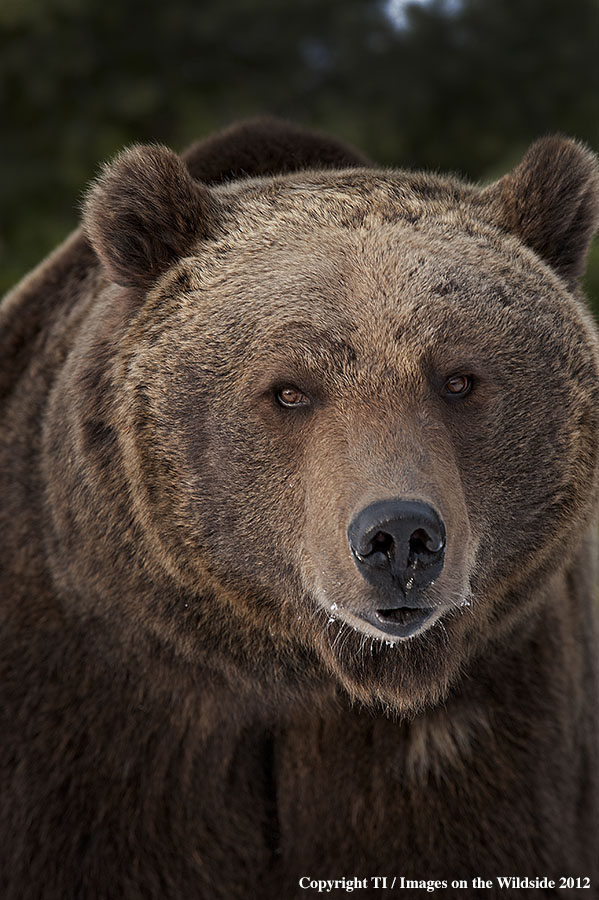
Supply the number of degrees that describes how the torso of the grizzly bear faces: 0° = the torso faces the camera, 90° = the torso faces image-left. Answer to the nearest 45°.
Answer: approximately 0°
